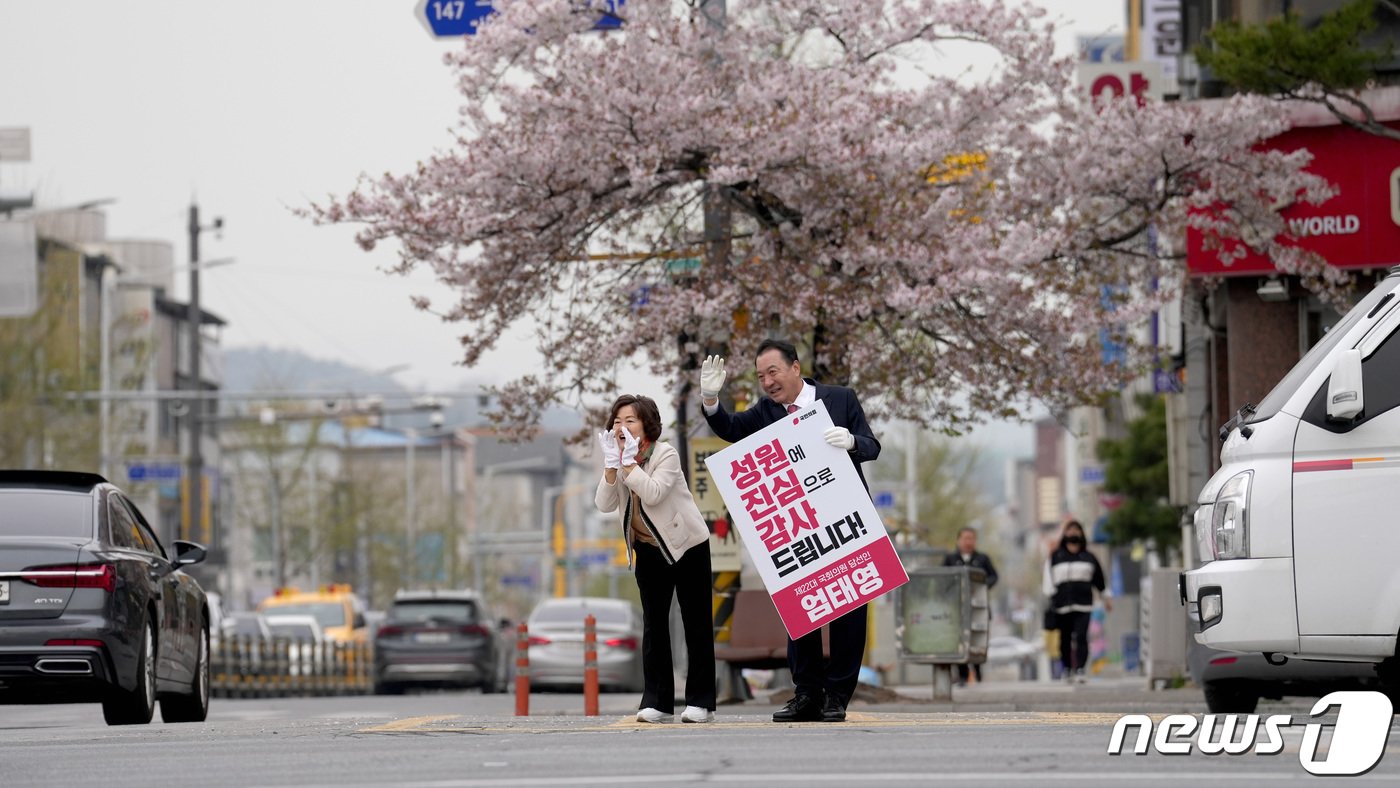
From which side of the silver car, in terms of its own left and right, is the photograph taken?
back

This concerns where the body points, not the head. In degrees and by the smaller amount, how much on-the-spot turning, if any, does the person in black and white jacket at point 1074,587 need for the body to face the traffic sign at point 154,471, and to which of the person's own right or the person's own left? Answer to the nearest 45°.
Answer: approximately 135° to the person's own right

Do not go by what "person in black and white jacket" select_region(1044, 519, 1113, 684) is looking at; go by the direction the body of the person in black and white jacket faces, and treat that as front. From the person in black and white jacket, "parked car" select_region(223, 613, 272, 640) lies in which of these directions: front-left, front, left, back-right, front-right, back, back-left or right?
back-right

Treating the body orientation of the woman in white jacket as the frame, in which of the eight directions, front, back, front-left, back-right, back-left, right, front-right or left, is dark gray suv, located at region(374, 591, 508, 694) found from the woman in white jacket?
back-right

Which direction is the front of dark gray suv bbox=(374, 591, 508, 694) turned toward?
away from the camera

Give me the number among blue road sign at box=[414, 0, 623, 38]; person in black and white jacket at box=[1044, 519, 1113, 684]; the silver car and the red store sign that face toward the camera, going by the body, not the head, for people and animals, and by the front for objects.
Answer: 3

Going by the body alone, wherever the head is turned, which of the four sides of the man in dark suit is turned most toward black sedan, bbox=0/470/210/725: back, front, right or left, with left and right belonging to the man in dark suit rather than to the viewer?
right
